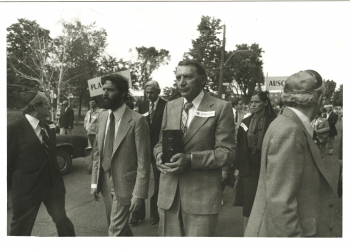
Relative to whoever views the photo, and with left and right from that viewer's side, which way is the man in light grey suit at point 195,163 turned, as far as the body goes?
facing the viewer and to the left of the viewer

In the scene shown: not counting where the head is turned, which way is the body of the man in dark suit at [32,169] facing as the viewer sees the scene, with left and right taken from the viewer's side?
facing the viewer and to the right of the viewer

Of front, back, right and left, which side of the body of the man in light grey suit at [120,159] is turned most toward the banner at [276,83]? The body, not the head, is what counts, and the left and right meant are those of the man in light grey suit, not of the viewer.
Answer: back

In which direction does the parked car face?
to the viewer's right

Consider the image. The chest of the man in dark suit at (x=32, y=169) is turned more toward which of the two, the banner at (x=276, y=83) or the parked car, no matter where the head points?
the banner

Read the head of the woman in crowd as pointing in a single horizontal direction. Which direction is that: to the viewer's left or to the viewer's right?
to the viewer's left

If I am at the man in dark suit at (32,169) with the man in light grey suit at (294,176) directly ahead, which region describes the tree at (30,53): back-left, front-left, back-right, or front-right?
back-left
